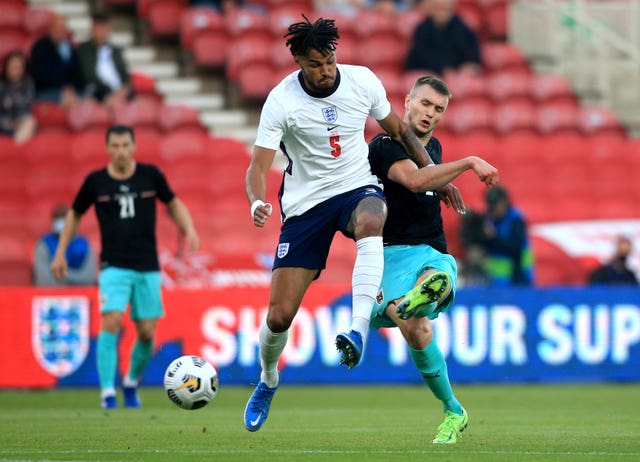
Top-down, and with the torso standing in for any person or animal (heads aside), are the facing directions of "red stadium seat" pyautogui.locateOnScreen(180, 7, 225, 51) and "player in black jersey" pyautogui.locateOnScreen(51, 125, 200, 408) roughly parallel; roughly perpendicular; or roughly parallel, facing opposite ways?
roughly parallel

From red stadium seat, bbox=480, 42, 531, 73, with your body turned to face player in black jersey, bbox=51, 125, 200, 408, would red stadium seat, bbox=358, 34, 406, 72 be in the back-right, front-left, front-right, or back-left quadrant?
front-right

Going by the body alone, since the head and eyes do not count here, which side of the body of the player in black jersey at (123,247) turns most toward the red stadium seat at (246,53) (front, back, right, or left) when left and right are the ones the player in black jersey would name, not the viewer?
back

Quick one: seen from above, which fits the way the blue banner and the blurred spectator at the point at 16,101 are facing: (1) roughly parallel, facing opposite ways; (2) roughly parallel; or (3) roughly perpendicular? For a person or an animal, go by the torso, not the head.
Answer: roughly parallel

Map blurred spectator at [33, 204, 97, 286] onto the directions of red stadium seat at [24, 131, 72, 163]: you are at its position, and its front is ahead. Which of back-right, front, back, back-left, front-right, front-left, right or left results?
front

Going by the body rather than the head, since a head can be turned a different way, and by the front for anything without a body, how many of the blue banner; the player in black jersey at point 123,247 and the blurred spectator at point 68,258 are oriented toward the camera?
3

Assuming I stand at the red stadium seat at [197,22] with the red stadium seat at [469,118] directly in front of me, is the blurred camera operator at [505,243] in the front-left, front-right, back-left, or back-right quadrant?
front-right

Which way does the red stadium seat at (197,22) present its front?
toward the camera

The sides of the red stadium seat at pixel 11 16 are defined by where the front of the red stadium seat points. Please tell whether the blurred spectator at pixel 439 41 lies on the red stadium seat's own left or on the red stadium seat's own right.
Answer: on the red stadium seat's own left

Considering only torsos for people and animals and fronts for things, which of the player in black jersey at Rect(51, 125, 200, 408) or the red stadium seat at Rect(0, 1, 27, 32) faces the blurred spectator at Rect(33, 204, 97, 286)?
the red stadium seat

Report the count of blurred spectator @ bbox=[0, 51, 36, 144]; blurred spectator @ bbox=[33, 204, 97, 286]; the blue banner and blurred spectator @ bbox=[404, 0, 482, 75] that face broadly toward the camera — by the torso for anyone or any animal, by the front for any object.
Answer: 4

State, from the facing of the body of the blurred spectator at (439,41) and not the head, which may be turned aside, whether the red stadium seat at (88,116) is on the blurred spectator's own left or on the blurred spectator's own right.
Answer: on the blurred spectator's own right

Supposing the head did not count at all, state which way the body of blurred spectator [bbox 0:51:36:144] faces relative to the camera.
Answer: toward the camera
